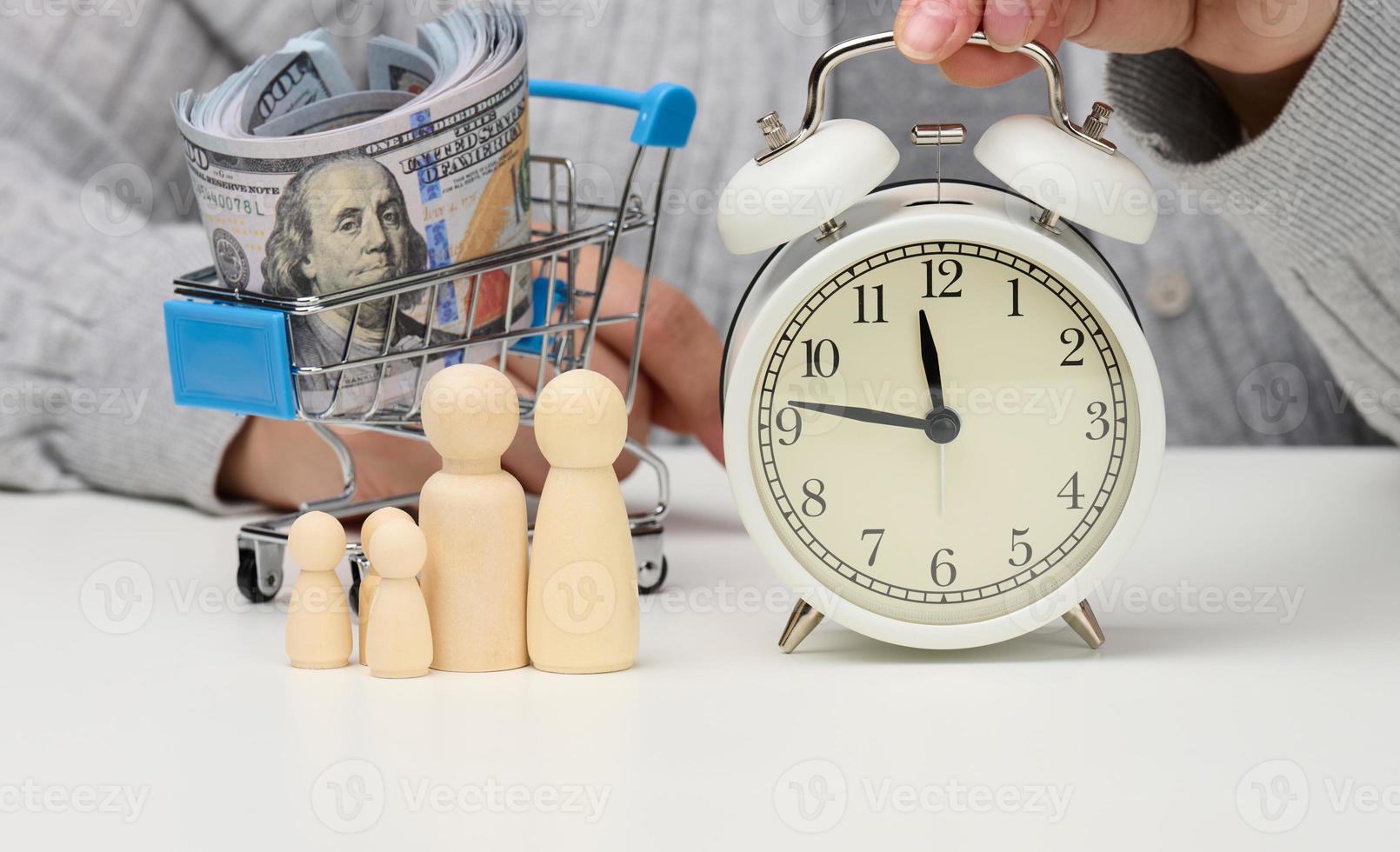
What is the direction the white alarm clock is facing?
toward the camera

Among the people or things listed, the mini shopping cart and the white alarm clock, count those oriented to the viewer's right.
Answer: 0

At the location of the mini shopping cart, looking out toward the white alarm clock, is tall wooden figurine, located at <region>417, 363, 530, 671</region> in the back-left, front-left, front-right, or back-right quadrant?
front-right

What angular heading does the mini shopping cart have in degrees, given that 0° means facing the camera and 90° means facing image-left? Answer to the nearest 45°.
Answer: approximately 45°
